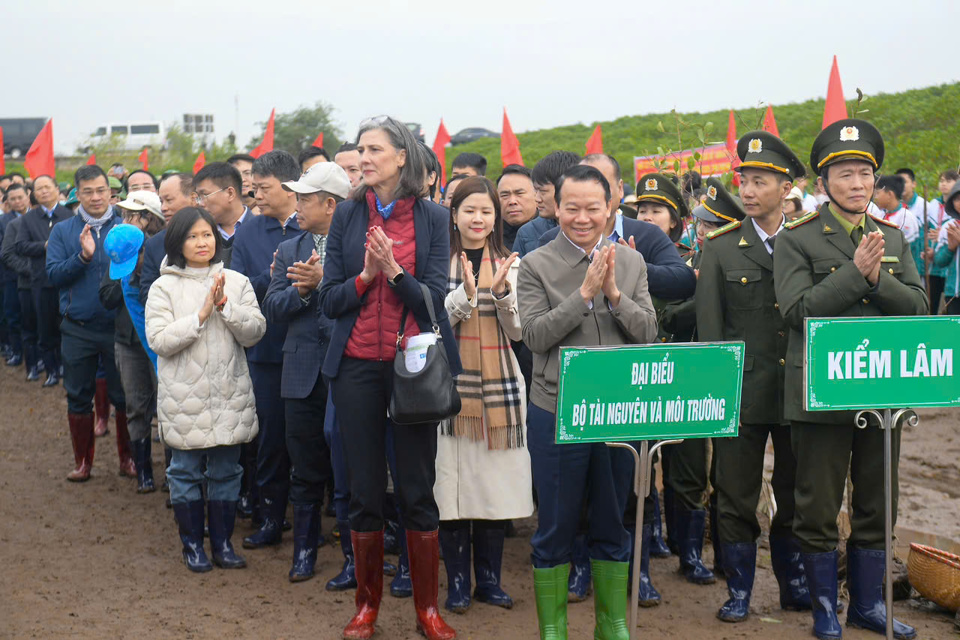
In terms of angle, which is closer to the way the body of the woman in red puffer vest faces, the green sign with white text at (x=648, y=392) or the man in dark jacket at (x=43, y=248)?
the green sign with white text

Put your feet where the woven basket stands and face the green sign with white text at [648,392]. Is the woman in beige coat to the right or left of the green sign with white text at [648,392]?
right

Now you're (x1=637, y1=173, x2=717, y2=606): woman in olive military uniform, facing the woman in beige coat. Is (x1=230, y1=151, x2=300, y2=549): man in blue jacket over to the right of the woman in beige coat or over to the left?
right

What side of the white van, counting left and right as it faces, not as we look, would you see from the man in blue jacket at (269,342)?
left

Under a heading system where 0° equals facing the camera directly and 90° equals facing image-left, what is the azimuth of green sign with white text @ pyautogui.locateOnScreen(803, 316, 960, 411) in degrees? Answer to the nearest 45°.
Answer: approximately 0°

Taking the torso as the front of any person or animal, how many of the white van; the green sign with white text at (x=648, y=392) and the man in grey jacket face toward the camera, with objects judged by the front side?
2

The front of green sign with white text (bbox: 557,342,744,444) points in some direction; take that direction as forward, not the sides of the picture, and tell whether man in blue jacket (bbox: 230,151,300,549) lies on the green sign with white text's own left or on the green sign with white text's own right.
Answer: on the green sign with white text's own right

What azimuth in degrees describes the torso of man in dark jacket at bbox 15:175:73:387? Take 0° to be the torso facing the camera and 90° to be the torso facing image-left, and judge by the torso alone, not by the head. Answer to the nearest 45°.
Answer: approximately 0°

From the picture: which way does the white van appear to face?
to the viewer's left

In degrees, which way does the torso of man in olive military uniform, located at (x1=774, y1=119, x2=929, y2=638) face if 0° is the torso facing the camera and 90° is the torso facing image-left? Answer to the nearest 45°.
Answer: approximately 315°
